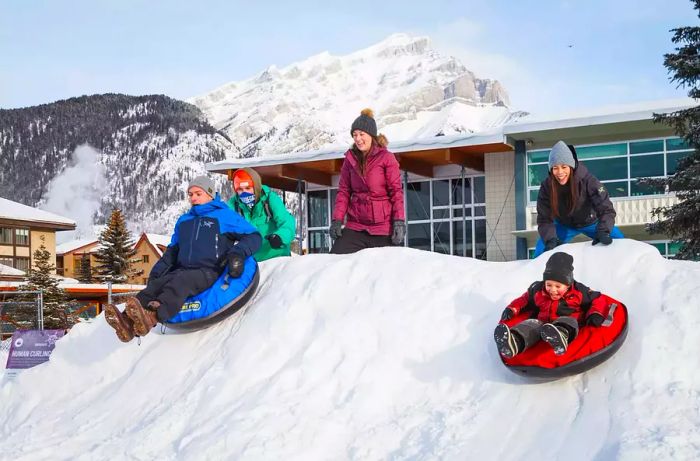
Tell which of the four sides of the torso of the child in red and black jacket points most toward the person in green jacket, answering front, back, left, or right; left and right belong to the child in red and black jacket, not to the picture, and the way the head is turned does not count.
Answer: right

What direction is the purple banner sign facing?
toward the camera

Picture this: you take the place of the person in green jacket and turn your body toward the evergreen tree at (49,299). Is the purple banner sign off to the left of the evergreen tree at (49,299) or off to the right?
left

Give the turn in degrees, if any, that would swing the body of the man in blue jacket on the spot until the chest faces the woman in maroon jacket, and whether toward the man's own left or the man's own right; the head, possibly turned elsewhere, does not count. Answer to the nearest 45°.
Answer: approximately 135° to the man's own left

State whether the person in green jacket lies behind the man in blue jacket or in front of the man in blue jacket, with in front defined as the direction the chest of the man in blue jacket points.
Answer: behind

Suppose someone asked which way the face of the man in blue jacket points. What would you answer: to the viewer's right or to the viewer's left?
to the viewer's left

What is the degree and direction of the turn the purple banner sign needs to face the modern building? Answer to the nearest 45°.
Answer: approximately 135° to its left

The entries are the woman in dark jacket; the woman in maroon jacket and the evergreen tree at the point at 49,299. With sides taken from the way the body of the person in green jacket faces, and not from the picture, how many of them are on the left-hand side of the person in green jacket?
2

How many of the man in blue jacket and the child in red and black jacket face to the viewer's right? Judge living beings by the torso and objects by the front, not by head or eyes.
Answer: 0

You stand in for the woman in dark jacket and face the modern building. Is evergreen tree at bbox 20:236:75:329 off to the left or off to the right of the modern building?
left

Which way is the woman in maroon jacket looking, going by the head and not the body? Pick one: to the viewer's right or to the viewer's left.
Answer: to the viewer's left

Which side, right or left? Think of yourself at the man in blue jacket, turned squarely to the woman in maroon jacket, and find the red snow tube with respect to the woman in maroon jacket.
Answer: right

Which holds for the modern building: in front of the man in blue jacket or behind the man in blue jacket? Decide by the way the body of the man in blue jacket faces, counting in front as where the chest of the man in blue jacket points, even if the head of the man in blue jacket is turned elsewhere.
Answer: behind

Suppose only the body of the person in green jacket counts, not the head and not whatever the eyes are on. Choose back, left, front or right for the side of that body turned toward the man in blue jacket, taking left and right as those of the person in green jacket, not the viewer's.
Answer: front

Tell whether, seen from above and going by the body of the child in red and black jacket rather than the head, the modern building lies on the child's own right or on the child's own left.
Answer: on the child's own right

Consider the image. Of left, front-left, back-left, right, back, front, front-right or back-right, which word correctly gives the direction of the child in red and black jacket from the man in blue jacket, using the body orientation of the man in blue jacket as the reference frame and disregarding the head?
left

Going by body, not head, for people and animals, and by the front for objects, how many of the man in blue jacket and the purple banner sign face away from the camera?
0

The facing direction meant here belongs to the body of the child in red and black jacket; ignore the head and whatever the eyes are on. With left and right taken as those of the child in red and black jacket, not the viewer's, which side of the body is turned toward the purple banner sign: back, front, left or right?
right
